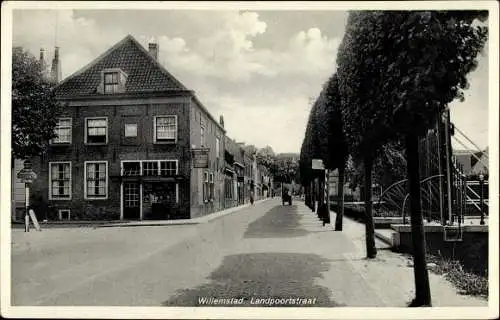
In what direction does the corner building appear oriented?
toward the camera

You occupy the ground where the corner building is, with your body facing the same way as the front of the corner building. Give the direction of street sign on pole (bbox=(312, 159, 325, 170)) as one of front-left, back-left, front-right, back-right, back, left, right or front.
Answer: back-left

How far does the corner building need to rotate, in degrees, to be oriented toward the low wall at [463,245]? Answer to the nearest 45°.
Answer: approximately 45° to its left
